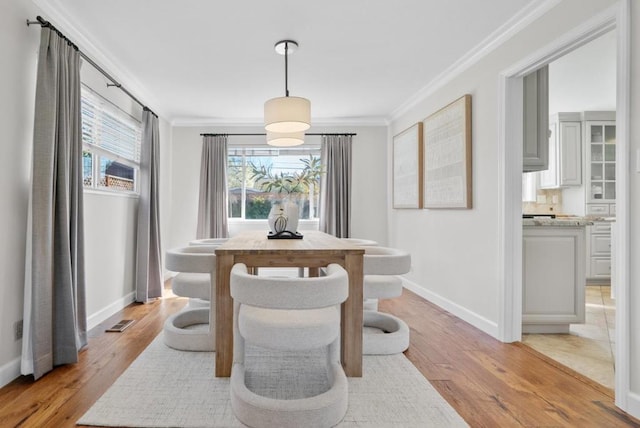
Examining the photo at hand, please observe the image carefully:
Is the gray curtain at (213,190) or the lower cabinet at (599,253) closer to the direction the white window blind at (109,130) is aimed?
the lower cabinet

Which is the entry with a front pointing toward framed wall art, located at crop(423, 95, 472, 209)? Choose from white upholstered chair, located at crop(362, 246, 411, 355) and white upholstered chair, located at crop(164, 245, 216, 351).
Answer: white upholstered chair, located at crop(164, 245, 216, 351)

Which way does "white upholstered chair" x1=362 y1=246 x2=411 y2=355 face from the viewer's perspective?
to the viewer's left

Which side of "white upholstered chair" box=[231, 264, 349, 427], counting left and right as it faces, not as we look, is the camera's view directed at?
back

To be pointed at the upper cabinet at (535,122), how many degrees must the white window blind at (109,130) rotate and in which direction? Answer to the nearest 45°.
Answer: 0° — it already faces it

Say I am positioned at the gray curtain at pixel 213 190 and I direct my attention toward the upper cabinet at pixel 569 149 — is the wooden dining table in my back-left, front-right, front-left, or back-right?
front-right

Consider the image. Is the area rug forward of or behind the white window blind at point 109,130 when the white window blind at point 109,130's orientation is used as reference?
forward

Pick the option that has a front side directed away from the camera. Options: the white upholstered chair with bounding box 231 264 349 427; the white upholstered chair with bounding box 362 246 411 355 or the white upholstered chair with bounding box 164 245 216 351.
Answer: the white upholstered chair with bounding box 231 264 349 427

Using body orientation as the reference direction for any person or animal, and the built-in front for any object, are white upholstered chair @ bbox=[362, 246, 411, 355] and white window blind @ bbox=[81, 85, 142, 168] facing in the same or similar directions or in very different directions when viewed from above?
very different directions

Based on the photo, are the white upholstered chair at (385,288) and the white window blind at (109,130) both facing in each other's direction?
yes

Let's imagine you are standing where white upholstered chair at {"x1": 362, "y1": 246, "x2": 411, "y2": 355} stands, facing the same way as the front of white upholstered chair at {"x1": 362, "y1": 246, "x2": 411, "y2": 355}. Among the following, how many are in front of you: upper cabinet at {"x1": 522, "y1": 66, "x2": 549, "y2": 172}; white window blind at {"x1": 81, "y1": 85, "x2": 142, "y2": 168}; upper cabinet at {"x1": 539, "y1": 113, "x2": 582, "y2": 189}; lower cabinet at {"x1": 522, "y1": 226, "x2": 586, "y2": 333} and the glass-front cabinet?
1

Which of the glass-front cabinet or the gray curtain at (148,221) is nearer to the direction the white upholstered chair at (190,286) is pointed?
the glass-front cabinet

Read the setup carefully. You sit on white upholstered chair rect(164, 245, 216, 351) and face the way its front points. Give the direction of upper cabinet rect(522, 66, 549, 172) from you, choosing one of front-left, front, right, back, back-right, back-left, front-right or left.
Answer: front

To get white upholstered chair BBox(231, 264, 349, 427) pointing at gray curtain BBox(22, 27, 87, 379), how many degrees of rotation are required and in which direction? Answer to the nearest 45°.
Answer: approximately 45° to its left

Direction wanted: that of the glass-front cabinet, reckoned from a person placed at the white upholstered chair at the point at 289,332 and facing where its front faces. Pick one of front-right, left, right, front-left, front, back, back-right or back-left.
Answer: front-right

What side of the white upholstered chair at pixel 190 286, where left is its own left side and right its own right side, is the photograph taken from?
right

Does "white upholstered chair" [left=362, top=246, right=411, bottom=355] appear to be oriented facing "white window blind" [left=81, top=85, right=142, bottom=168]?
yes

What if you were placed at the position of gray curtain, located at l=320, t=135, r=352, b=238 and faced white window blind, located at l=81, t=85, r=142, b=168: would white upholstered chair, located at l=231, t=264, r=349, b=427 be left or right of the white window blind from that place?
left

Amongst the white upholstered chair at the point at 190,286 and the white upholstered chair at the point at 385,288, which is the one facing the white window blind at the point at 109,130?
the white upholstered chair at the point at 385,288
